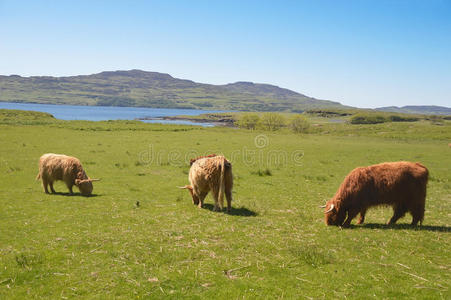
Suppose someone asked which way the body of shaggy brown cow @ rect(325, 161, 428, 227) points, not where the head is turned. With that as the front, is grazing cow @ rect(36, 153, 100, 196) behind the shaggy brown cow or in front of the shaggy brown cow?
in front

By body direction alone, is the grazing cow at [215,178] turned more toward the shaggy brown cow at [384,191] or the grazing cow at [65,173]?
the grazing cow

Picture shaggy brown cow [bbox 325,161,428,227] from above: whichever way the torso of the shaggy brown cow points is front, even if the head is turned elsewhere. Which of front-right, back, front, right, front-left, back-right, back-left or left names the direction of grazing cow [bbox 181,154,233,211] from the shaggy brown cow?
front

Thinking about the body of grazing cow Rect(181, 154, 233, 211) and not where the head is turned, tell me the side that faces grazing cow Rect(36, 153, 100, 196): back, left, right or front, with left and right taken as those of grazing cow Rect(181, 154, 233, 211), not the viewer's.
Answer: front

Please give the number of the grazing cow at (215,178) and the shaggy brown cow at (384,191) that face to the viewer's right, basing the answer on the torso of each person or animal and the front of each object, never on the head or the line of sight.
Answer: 0

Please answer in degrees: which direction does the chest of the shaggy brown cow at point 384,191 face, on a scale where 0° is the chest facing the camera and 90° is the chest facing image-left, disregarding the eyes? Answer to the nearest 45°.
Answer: approximately 90°

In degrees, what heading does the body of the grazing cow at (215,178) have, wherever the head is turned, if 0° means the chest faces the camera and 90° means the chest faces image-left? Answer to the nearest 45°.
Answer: approximately 135°

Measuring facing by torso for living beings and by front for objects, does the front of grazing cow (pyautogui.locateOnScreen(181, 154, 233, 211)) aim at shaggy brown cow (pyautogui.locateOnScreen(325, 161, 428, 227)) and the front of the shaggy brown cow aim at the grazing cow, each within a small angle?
no
